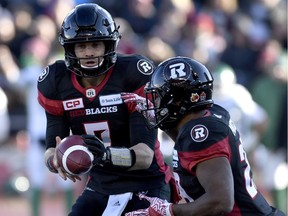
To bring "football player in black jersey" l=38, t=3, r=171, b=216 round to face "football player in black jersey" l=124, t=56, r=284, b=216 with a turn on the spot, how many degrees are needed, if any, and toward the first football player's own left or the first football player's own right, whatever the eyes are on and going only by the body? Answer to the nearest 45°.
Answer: approximately 45° to the first football player's own left

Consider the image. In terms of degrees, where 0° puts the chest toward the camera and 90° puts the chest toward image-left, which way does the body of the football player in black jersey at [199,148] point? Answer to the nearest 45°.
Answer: approximately 90°

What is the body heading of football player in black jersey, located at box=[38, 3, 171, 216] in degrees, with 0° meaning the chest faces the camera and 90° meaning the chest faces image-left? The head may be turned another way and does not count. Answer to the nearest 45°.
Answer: approximately 0°

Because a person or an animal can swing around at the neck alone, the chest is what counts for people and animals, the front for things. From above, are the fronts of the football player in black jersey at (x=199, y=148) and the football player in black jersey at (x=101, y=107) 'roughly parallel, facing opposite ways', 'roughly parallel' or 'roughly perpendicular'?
roughly perpendicular

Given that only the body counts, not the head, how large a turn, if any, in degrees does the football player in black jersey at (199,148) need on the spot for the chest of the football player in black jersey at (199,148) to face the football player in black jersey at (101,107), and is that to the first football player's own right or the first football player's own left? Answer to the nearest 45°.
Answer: approximately 45° to the first football player's own right

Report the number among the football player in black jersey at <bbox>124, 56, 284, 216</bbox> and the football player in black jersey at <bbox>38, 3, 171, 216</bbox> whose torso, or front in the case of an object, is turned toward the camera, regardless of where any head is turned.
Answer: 1
